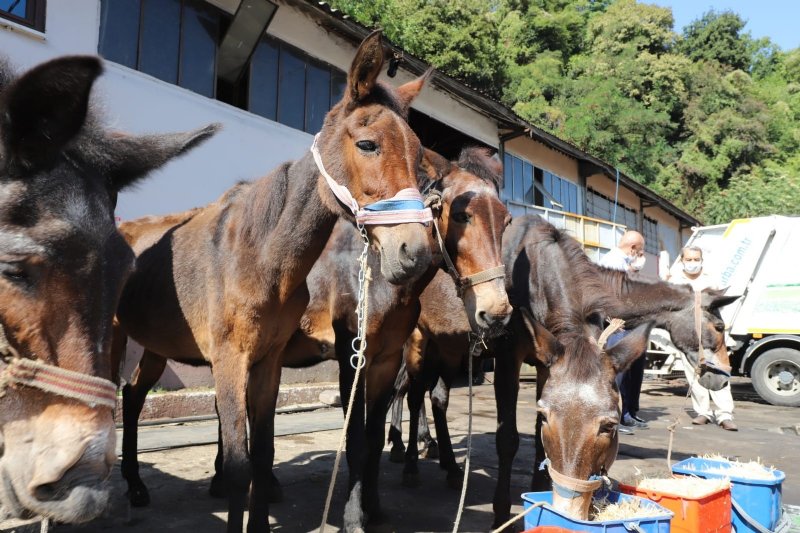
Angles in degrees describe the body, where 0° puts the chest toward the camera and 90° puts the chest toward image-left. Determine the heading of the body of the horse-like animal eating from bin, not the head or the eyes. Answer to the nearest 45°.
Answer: approximately 315°

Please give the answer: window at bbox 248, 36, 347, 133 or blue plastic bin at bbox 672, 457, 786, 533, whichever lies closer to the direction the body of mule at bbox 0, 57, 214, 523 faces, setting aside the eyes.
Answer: the blue plastic bin

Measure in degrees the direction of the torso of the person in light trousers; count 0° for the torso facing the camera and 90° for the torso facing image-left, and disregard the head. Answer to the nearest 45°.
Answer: approximately 0°

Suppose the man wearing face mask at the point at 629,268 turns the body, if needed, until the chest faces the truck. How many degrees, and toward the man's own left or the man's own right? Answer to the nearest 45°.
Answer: approximately 45° to the man's own left

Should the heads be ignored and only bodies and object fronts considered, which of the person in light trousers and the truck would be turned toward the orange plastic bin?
the person in light trousers

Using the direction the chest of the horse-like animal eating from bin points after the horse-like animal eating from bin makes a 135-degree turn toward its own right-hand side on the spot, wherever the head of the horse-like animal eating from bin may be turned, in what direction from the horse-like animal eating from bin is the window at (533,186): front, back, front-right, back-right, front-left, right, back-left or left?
right

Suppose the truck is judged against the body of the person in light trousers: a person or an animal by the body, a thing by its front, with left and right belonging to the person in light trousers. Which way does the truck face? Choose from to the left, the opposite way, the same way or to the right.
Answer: to the left

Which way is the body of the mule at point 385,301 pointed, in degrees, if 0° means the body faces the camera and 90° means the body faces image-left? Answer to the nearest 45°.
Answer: approximately 315°

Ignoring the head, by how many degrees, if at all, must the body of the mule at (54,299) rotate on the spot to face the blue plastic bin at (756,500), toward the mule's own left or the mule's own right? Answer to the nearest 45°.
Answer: approximately 45° to the mule's own left

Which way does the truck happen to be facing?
to the viewer's right
